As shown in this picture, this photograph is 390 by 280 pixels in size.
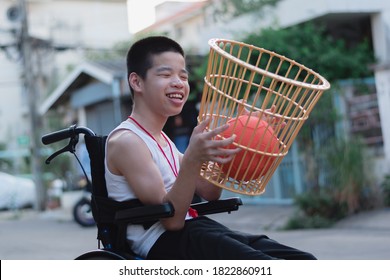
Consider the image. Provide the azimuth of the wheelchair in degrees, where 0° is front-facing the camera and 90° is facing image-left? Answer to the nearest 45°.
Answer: approximately 315°

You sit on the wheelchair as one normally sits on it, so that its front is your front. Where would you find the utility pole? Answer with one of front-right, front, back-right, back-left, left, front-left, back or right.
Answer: back-left

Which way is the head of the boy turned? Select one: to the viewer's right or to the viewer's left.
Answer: to the viewer's right

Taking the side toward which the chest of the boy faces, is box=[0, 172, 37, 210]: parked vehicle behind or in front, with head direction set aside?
behind

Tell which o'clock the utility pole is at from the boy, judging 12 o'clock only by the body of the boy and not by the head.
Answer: The utility pole is roughly at 7 o'clock from the boy.

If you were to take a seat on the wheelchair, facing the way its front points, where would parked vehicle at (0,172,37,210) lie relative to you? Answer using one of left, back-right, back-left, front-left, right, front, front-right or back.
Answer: back-left

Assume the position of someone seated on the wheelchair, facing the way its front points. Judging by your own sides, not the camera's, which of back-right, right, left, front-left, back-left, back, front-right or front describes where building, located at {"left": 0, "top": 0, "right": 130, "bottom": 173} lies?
back-left

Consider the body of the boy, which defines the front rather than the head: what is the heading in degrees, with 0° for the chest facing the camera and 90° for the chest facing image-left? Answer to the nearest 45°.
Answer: approximately 315°
